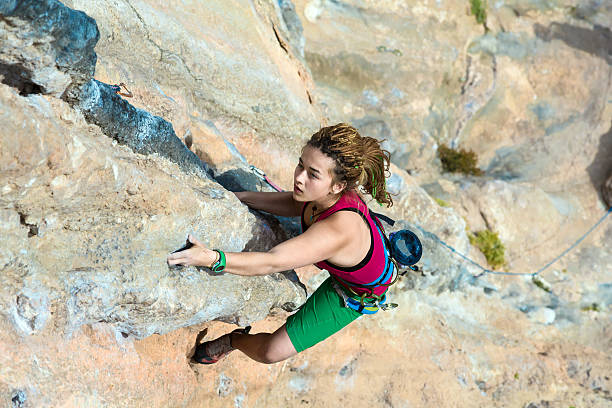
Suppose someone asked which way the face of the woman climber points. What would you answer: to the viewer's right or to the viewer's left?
to the viewer's left

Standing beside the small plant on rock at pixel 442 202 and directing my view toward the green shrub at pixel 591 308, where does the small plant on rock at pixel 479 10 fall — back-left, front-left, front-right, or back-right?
back-left

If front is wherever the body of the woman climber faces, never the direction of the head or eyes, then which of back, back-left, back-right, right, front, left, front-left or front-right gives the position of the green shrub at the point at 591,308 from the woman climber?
back-right

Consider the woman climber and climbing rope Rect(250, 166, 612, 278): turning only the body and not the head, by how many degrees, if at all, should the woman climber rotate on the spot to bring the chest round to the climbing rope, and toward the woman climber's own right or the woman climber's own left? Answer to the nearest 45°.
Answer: approximately 135° to the woman climber's own right

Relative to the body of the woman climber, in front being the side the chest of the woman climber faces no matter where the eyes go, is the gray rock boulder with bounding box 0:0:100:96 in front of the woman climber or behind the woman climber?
in front

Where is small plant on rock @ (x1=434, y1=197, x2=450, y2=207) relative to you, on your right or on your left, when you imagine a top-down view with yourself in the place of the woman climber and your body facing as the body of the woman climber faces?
on your right

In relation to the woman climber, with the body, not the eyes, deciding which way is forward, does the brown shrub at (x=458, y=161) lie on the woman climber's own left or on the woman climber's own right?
on the woman climber's own right

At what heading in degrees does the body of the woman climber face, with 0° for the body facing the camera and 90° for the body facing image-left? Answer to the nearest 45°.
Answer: approximately 90°
